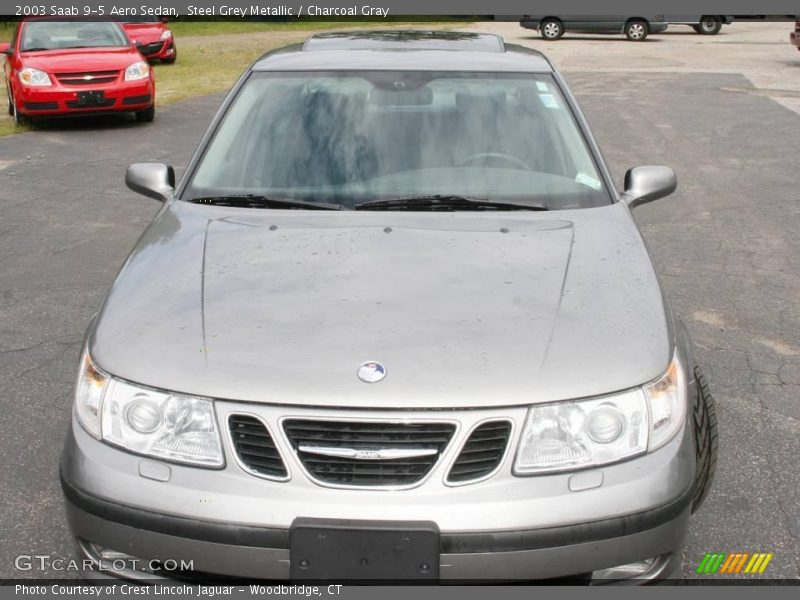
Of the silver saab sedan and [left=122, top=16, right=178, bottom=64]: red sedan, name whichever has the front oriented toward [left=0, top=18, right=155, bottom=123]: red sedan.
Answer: [left=122, top=16, right=178, bottom=64]: red sedan

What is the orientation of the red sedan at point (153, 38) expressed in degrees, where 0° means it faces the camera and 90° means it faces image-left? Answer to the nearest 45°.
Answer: approximately 0°

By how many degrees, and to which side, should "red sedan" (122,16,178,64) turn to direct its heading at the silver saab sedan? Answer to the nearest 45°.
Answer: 0° — it already faces it

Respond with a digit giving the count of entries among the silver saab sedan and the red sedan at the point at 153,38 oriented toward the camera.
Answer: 2

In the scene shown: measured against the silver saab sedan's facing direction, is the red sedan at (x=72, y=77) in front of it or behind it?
behind

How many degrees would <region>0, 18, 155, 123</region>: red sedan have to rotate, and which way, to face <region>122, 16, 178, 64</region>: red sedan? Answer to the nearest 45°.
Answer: approximately 180°

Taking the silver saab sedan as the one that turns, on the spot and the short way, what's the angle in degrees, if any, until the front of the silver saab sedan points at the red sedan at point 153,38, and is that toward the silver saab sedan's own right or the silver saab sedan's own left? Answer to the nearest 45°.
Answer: approximately 180°
